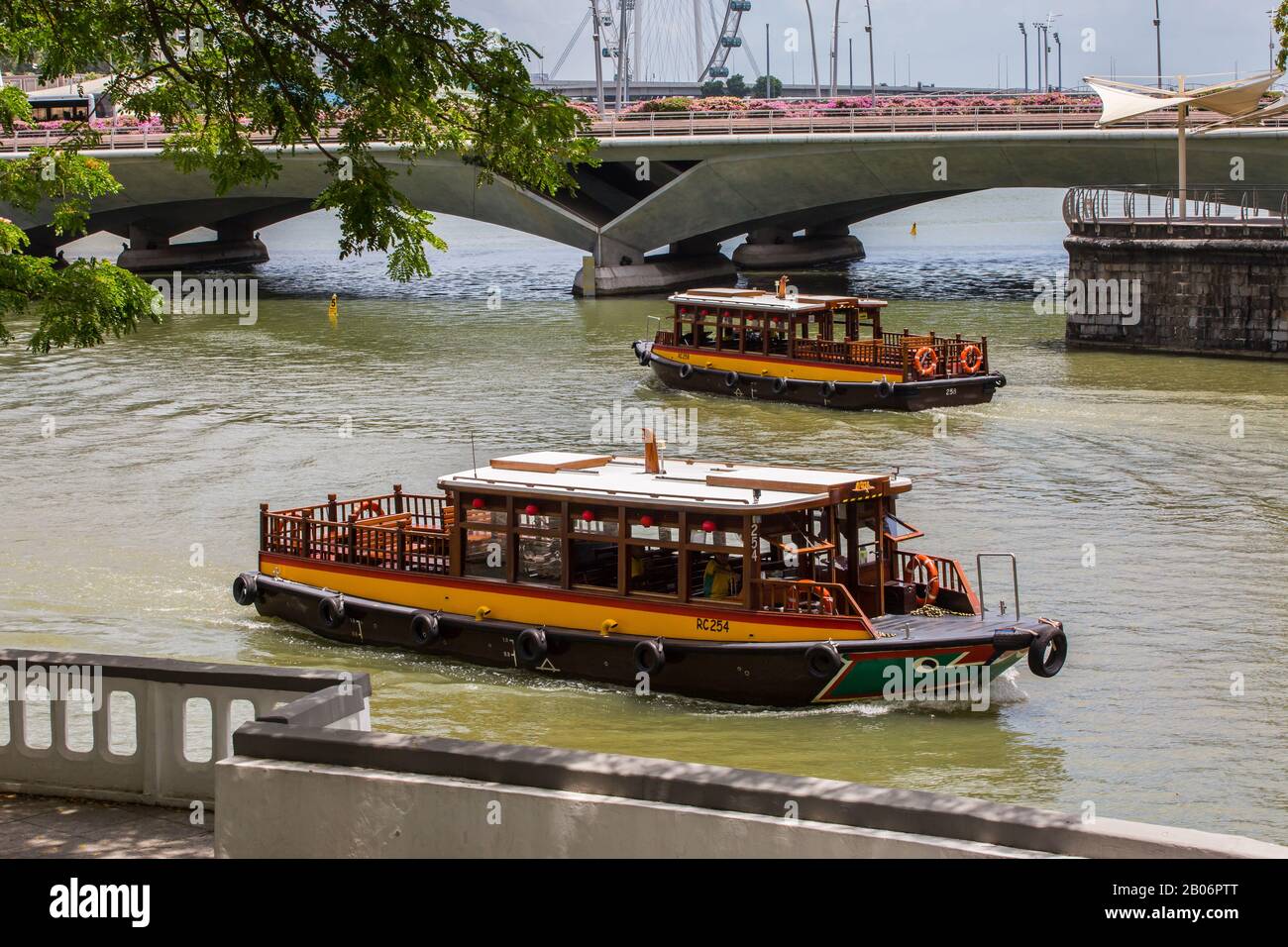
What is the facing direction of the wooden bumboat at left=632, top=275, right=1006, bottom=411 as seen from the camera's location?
facing away from the viewer and to the left of the viewer

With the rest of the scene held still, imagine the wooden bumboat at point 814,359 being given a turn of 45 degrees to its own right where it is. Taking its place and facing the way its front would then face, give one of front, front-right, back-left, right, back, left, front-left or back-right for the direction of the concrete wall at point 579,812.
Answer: back

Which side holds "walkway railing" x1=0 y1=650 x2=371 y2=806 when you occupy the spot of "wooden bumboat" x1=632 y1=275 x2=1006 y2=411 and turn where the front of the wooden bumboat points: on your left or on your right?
on your left

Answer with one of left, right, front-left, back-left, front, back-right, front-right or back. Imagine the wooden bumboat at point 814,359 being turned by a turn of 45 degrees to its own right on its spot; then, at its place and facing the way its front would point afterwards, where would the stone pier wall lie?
front-right

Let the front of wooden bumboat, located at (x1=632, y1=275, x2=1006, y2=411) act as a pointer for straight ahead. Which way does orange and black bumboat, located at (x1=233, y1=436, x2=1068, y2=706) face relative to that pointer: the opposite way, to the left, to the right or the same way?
the opposite way

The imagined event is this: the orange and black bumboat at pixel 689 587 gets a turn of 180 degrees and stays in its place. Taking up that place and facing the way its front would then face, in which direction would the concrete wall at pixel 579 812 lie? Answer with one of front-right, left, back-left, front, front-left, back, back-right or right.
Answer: back-left

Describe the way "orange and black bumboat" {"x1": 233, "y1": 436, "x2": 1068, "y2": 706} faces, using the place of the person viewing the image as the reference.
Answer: facing the viewer and to the right of the viewer

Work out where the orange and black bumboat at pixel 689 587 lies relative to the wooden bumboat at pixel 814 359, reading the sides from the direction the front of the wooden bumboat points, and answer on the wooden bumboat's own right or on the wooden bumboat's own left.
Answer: on the wooden bumboat's own left

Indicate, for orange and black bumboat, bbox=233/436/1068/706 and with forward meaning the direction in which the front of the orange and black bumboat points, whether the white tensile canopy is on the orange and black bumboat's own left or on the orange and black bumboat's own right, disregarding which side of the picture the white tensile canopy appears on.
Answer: on the orange and black bumboat's own left
